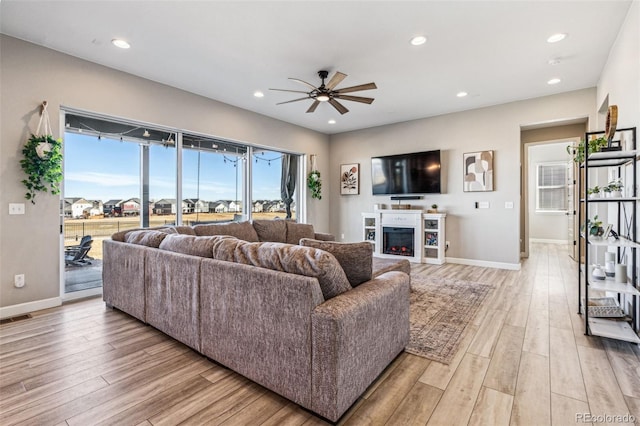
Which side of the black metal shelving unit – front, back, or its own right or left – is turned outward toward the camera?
left

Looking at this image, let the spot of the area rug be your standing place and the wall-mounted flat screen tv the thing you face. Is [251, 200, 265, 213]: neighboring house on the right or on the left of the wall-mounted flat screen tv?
left

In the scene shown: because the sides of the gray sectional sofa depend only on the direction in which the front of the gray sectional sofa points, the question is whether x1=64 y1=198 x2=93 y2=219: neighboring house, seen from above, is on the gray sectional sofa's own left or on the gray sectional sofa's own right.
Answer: on the gray sectional sofa's own left

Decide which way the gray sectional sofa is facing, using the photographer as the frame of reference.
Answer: facing away from the viewer and to the right of the viewer

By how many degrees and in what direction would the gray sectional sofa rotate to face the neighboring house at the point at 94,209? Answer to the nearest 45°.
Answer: approximately 90° to its left

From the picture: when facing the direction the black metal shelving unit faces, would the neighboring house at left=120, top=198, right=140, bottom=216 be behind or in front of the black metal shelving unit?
in front

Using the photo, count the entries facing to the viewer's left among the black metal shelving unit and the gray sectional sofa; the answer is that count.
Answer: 1

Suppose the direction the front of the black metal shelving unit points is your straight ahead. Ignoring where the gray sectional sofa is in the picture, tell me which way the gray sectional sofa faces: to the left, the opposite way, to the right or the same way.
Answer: to the right

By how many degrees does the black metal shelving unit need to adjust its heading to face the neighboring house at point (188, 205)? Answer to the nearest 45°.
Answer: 0° — it already faces it

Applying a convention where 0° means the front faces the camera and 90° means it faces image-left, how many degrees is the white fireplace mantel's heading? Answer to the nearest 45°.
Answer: approximately 45°

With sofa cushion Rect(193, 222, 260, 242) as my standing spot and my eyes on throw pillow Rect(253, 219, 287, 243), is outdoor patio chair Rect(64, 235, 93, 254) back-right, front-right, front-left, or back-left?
back-left

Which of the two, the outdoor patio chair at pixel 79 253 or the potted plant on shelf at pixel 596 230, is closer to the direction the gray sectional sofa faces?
the potted plant on shelf

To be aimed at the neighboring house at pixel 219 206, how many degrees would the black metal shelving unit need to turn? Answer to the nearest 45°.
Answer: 0° — it already faces it

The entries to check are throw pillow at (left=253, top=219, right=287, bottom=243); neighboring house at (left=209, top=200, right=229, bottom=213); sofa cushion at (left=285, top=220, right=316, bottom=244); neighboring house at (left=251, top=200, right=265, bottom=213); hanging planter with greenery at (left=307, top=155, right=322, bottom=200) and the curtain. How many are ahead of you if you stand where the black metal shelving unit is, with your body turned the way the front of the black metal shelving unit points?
6

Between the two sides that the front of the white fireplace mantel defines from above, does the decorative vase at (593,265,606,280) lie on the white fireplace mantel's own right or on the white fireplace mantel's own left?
on the white fireplace mantel's own left

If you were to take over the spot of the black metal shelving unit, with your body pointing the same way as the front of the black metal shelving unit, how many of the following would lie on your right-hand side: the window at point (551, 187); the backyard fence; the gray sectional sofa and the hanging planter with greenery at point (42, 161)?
1
